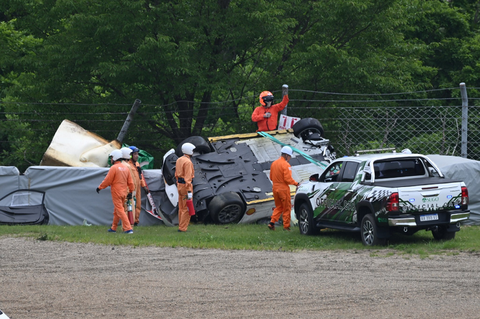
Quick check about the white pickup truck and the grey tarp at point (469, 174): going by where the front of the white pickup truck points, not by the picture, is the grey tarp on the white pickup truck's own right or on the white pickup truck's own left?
on the white pickup truck's own right

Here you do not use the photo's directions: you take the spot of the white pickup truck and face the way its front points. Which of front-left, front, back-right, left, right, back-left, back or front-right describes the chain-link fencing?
front-right

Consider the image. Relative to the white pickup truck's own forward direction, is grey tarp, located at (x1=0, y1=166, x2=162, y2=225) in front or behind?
in front

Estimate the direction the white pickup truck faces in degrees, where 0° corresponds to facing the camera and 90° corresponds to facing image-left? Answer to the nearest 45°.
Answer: approximately 135°

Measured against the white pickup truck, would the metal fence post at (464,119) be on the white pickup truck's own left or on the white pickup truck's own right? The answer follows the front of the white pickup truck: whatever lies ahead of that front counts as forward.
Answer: on the white pickup truck's own right

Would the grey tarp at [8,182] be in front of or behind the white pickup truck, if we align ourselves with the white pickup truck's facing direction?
in front
